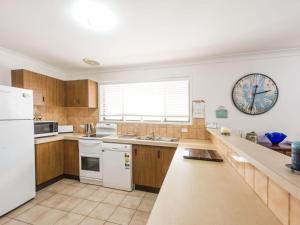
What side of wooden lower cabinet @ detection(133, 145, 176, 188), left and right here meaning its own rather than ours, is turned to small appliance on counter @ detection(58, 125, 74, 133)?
right

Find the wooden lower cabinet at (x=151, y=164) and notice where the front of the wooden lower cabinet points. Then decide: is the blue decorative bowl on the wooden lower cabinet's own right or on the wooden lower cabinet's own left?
on the wooden lower cabinet's own left

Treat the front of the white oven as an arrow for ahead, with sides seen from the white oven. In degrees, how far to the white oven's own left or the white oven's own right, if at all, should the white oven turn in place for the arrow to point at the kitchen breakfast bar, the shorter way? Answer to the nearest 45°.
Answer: approximately 45° to the white oven's own left

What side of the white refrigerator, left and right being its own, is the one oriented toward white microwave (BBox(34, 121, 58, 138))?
left

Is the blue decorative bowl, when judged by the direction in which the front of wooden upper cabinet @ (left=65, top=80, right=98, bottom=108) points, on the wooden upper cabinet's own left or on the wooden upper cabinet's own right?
on the wooden upper cabinet's own left

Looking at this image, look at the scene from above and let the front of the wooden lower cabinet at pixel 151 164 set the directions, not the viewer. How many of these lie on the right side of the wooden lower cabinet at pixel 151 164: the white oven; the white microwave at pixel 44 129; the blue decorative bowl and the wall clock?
2
